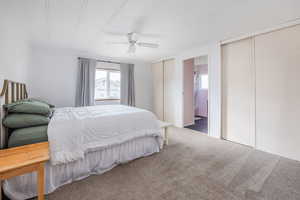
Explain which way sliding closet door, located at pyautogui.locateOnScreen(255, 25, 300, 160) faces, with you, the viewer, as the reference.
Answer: facing the viewer and to the left of the viewer

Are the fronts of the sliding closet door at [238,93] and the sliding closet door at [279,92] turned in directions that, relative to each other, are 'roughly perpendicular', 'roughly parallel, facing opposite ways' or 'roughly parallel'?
roughly parallel

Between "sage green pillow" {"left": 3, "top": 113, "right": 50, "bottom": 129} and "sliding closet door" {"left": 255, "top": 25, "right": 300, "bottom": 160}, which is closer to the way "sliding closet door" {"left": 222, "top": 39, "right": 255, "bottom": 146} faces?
the sage green pillow

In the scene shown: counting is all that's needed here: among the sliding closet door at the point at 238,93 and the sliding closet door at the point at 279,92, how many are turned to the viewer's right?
0

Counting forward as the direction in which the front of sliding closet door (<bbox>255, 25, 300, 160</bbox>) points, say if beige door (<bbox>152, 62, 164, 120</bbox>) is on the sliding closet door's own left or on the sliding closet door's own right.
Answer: on the sliding closet door's own right

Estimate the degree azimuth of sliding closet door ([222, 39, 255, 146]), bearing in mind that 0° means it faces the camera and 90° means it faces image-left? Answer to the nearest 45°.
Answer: approximately 45°

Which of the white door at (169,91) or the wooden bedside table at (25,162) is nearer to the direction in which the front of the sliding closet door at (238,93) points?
the wooden bedside table

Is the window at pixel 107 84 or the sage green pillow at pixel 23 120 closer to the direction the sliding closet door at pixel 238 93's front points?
the sage green pillow

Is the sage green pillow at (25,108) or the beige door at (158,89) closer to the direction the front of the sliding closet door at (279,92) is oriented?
the sage green pillow

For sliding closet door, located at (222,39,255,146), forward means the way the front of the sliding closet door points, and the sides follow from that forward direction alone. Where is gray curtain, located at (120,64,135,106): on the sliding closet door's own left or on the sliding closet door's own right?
on the sliding closet door's own right

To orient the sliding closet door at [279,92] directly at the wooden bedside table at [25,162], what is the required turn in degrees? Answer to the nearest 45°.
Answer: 0° — it already faces it
